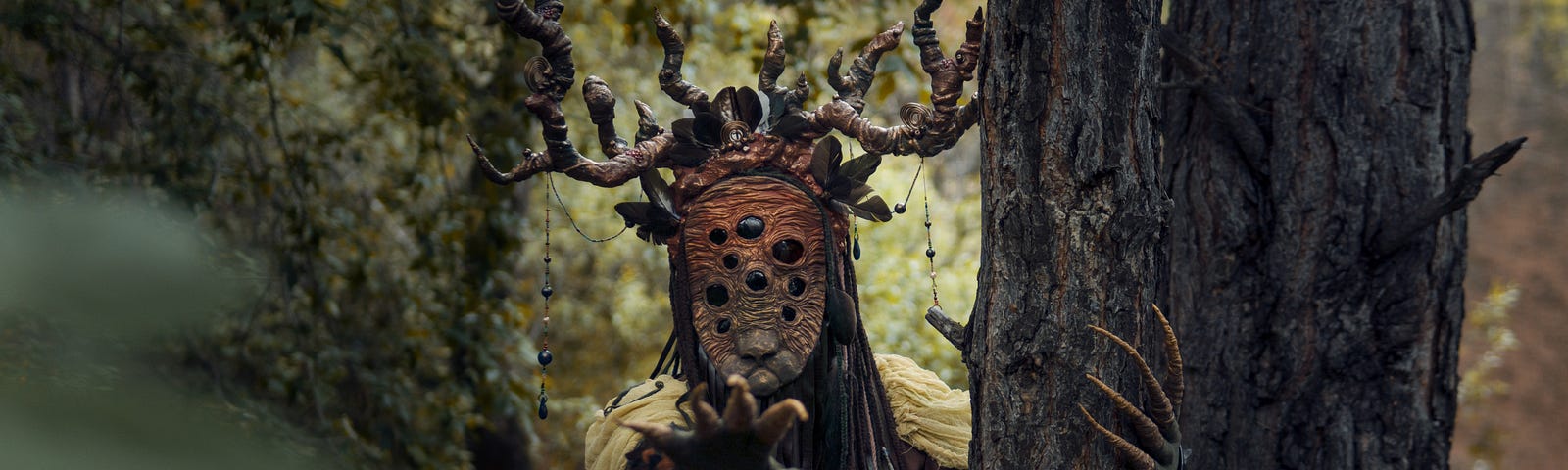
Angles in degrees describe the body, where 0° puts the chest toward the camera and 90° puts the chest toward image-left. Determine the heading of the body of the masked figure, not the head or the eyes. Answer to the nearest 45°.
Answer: approximately 0°

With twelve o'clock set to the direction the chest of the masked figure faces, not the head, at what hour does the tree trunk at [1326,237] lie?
The tree trunk is roughly at 9 o'clock from the masked figure.

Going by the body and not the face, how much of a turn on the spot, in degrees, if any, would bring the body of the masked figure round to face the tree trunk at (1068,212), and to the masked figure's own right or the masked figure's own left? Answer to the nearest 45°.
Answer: approximately 45° to the masked figure's own left
